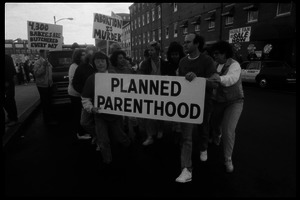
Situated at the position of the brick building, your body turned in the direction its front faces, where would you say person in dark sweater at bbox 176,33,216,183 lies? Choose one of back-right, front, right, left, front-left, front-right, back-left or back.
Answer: front-left

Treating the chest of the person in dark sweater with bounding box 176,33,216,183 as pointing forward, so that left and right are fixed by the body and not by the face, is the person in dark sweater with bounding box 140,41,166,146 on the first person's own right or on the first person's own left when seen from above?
on the first person's own right

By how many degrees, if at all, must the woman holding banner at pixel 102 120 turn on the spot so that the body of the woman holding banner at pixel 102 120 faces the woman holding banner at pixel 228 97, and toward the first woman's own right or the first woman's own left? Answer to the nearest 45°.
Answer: approximately 90° to the first woman's own left

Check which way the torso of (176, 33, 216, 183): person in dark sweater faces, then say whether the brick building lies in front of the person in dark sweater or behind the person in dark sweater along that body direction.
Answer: behind

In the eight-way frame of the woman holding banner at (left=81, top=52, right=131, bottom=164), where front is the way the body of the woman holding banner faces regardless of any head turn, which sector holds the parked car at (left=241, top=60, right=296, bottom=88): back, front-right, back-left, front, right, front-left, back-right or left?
back-left

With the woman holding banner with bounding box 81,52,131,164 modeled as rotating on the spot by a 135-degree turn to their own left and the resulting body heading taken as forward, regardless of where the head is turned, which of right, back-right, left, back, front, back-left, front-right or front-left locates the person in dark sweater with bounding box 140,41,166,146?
front

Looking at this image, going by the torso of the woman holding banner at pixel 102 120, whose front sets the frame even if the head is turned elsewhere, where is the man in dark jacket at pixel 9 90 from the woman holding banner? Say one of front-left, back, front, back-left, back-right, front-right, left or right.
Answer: back-right

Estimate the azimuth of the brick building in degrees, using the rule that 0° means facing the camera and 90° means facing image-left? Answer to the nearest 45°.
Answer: approximately 45°

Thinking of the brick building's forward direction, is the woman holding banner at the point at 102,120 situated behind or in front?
in front
